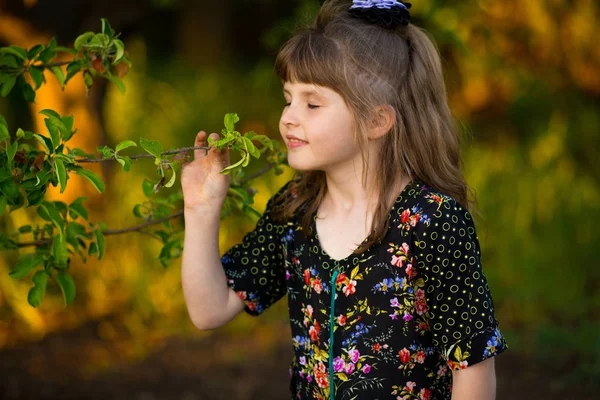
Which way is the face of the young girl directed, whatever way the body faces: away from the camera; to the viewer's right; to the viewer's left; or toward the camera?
to the viewer's left

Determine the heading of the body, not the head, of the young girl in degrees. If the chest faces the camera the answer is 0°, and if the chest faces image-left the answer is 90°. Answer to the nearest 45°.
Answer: approximately 45°
